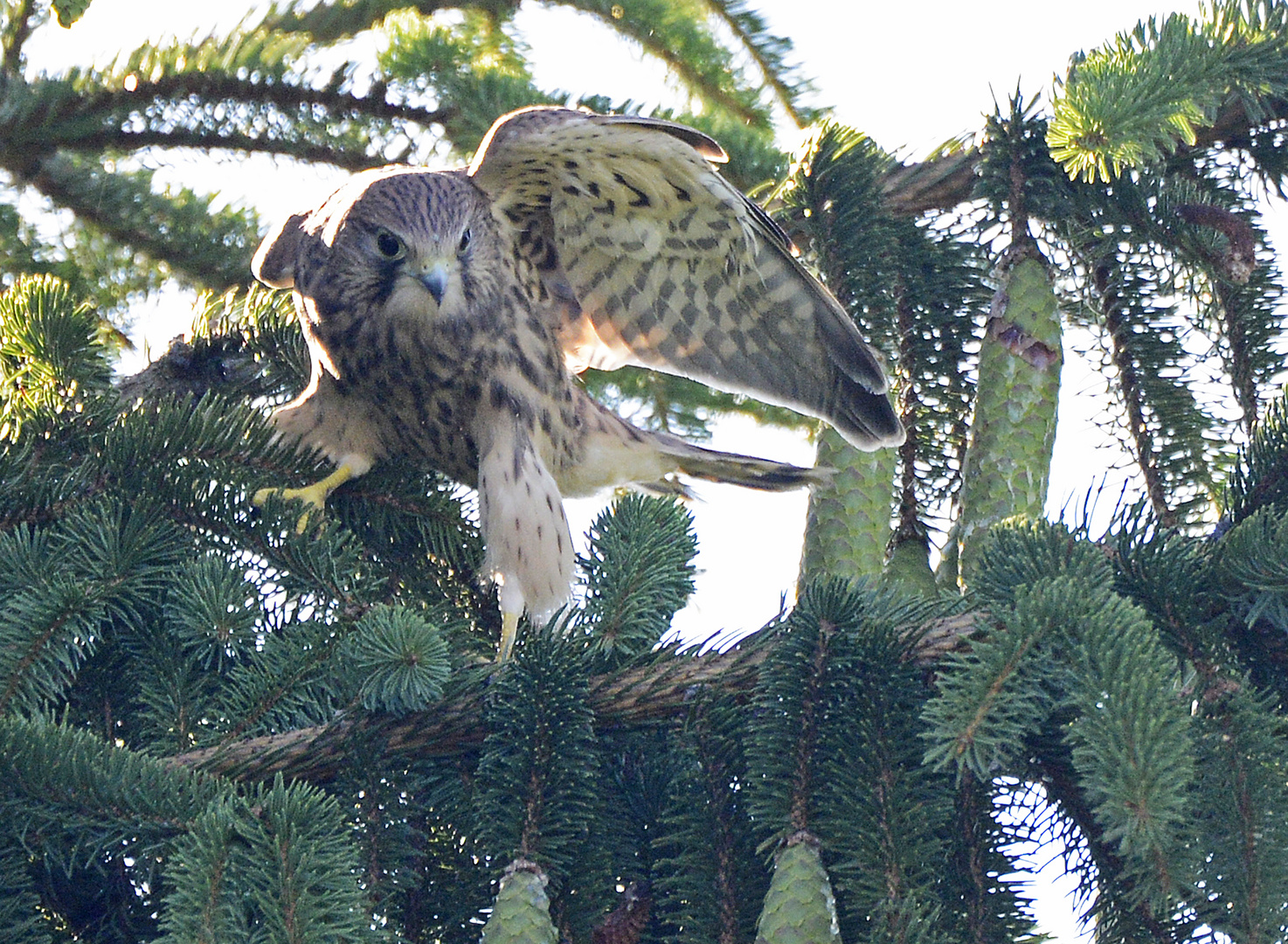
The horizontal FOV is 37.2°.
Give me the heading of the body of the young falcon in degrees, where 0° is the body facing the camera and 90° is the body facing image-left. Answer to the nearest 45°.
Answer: approximately 45°

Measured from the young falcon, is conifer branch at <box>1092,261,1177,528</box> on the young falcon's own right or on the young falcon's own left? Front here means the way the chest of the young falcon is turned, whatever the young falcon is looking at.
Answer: on the young falcon's own left

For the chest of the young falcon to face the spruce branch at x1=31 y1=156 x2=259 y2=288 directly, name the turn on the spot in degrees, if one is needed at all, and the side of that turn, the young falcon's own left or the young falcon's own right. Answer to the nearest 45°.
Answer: approximately 45° to the young falcon's own right

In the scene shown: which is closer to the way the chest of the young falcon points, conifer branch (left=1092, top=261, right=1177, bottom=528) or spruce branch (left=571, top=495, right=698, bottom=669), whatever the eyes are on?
the spruce branch

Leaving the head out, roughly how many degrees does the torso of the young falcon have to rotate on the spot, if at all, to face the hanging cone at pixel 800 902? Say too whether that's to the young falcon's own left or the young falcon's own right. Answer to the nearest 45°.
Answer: approximately 45° to the young falcon's own left
